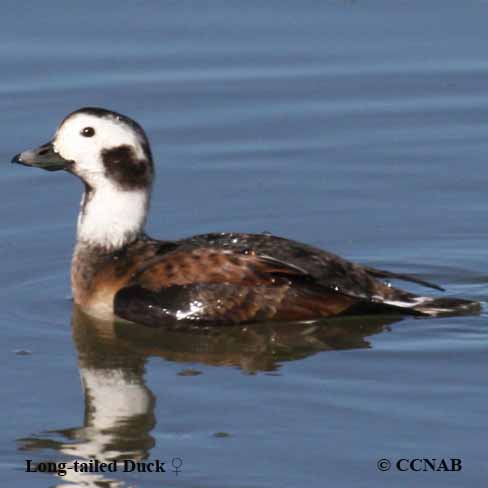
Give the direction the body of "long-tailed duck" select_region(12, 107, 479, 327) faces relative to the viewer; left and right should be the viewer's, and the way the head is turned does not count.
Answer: facing to the left of the viewer
